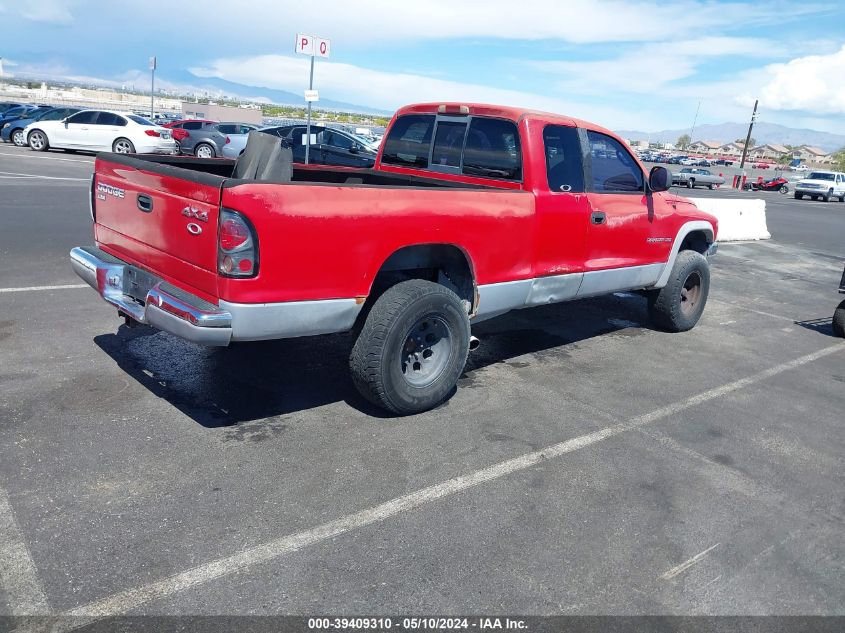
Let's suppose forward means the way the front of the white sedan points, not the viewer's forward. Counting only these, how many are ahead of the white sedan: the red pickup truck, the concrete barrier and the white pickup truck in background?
0

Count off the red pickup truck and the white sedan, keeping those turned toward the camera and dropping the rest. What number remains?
0

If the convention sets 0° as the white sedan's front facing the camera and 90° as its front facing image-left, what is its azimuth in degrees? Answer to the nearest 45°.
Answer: approximately 135°

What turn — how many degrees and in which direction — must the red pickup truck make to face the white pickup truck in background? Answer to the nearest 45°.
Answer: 0° — it already faces it

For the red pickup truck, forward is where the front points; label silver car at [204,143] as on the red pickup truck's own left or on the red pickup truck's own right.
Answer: on the red pickup truck's own left

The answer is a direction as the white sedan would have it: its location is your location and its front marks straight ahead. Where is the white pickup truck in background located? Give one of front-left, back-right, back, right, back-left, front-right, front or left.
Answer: back-right

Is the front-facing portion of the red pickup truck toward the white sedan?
no

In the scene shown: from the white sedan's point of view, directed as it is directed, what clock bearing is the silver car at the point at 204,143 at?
The silver car is roughly at 5 o'clock from the white sedan.

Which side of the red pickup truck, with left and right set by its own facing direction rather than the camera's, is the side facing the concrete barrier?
front

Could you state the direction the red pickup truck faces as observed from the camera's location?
facing away from the viewer and to the right of the viewer

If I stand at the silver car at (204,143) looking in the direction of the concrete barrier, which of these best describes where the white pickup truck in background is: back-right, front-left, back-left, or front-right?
front-left

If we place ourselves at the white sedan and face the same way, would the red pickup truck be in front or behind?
behind
